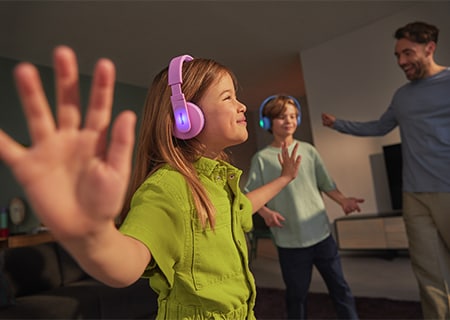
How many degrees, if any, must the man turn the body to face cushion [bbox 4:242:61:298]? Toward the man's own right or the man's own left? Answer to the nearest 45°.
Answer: approximately 45° to the man's own right

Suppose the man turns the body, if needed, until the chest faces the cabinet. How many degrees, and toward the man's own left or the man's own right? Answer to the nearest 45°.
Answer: approximately 135° to the man's own right

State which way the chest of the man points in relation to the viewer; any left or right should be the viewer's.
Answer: facing the viewer and to the left of the viewer

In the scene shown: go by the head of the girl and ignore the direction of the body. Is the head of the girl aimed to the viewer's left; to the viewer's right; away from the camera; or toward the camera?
to the viewer's right

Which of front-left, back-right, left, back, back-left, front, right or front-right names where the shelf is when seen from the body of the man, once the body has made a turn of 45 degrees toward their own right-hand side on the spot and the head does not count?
front

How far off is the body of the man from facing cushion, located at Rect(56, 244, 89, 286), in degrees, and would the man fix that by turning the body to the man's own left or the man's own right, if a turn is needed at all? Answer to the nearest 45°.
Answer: approximately 45° to the man's own right

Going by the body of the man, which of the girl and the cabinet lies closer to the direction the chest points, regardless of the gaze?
the girl

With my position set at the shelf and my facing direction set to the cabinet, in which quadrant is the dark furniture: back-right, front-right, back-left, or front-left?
front-right
